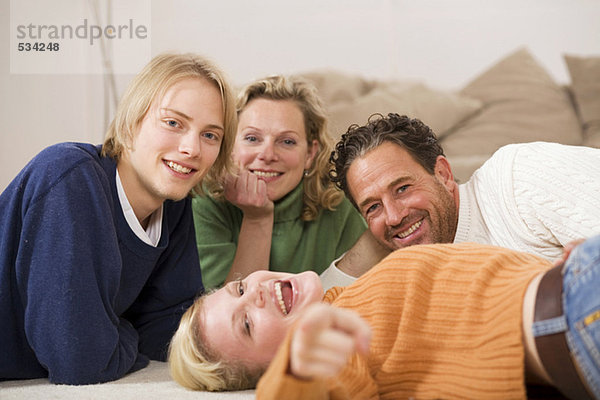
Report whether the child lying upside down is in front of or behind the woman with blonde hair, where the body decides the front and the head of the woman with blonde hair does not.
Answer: in front

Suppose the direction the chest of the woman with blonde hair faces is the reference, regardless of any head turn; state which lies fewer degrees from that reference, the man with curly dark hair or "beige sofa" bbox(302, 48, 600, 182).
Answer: the man with curly dark hair

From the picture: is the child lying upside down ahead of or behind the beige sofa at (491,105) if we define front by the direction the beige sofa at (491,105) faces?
ahead

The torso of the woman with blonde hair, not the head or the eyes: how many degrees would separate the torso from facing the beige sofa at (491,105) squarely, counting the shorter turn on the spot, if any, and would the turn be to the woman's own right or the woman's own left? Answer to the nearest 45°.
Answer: approximately 135° to the woman's own left

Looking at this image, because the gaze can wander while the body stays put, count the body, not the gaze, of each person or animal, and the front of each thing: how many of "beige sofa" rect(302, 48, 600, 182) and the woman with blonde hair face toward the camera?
2

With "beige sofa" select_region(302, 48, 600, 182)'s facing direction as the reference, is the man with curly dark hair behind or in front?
in front

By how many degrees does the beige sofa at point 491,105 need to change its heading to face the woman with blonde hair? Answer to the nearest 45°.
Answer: approximately 45° to its right

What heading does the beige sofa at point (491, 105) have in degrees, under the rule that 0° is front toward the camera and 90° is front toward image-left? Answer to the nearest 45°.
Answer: approximately 0°

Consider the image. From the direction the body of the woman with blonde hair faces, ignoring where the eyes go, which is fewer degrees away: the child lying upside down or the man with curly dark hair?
the child lying upside down

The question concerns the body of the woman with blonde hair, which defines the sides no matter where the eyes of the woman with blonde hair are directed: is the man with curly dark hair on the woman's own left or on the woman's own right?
on the woman's own left
